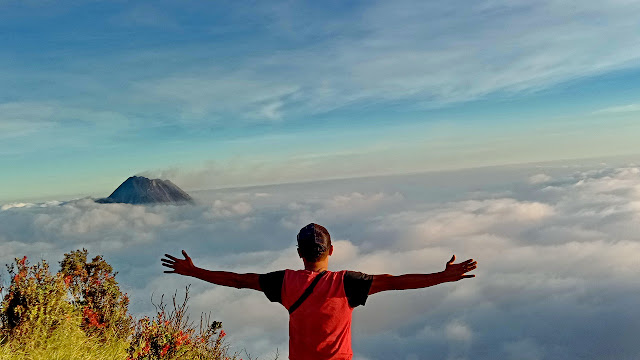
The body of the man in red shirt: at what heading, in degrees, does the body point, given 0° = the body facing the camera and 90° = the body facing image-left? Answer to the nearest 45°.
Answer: approximately 180°

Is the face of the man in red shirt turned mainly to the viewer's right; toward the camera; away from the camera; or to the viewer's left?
away from the camera

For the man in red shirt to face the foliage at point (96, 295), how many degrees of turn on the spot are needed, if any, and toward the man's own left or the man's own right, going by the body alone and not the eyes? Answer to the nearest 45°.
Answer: approximately 45° to the man's own left
